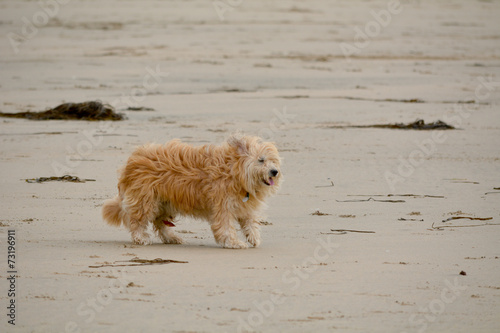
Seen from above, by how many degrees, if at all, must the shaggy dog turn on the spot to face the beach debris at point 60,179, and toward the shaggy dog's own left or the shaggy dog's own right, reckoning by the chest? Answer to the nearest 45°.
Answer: approximately 135° to the shaggy dog's own left

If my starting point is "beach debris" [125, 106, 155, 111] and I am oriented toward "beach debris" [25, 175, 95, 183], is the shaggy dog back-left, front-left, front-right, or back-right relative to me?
front-left

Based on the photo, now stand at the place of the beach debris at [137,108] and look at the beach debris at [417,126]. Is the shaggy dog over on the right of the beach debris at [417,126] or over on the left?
right

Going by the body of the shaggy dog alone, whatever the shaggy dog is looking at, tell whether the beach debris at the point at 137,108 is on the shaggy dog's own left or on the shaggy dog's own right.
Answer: on the shaggy dog's own left

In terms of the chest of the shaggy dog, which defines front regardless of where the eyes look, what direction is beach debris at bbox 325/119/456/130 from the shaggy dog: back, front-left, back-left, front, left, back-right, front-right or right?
front-left

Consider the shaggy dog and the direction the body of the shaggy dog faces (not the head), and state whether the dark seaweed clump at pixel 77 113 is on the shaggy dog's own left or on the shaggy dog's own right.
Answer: on the shaggy dog's own left

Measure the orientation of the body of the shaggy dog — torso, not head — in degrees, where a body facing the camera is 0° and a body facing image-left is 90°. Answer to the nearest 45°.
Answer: approximately 270°

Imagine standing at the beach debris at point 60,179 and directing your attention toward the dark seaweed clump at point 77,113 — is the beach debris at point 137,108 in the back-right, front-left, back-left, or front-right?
front-right

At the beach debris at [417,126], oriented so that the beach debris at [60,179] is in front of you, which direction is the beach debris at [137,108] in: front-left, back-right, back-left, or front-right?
front-right
